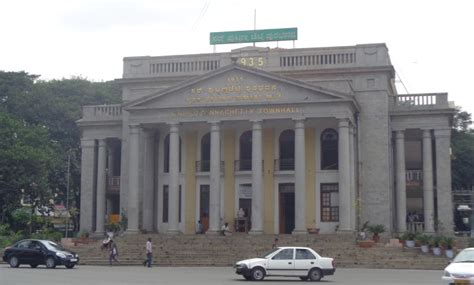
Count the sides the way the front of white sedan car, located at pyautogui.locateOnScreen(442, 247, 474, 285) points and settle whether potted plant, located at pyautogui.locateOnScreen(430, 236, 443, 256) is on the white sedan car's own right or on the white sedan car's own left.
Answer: on the white sedan car's own right

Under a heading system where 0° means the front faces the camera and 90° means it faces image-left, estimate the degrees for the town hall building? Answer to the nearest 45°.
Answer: approximately 0°

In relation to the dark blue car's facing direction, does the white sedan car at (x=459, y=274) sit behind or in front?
in front

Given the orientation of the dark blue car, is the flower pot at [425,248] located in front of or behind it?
in front

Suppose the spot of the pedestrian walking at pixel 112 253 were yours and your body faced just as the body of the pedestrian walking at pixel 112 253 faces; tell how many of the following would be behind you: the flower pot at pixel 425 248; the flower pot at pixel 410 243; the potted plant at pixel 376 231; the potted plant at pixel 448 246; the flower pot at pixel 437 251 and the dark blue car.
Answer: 5

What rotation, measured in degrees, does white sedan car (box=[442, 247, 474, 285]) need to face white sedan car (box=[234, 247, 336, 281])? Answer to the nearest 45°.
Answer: approximately 90° to its right

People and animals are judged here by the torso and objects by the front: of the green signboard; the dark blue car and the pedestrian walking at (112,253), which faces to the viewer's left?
the pedestrian walking

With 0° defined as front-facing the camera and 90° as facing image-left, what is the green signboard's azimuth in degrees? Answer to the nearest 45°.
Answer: approximately 0°

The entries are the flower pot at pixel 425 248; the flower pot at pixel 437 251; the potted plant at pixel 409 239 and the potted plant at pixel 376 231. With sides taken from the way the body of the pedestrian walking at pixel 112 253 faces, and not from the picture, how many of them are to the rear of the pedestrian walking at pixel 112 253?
4

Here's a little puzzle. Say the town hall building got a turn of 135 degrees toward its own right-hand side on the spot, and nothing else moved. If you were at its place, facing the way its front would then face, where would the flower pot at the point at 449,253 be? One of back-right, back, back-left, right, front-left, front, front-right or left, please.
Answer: back
